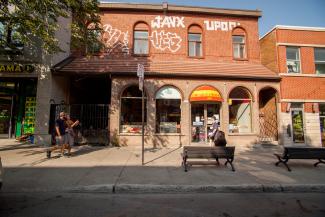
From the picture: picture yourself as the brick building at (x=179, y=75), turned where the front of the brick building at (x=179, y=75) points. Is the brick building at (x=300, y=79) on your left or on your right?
on your left

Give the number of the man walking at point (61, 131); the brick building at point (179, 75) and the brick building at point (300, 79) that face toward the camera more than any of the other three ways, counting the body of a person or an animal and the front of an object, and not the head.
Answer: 2

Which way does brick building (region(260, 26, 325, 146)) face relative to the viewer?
toward the camera

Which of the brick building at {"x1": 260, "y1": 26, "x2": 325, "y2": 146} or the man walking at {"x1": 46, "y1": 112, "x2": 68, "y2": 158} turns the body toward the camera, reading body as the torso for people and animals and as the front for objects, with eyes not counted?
the brick building

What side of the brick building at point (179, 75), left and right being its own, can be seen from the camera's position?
front
